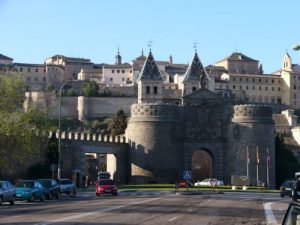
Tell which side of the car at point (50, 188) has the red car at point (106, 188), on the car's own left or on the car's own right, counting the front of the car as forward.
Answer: on the car's own left

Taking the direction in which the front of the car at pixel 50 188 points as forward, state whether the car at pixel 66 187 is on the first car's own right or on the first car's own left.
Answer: on the first car's own left

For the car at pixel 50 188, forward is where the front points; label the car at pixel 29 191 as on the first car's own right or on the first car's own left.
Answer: on the first car's own right

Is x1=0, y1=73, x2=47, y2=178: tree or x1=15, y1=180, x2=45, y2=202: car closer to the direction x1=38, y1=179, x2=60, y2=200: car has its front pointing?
the car
